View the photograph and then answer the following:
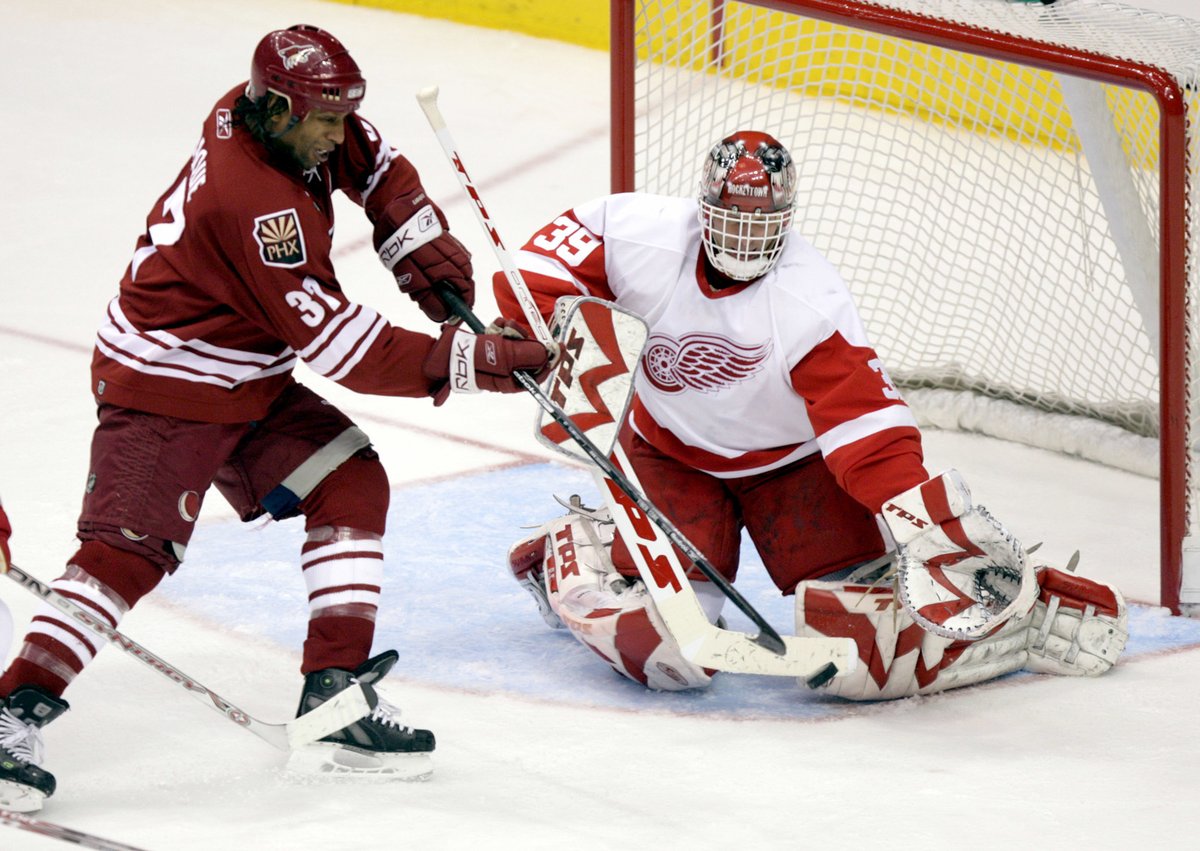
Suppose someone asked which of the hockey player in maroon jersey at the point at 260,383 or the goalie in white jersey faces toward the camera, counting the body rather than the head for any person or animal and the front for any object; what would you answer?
the goalie in white jersey

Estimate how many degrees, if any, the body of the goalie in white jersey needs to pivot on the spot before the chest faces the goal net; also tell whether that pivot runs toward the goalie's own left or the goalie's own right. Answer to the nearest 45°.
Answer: approximately 180°

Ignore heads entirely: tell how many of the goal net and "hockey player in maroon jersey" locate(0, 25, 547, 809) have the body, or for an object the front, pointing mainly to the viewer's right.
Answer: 1

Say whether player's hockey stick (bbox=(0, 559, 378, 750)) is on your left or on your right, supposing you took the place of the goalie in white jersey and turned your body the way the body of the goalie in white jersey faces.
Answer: on your right

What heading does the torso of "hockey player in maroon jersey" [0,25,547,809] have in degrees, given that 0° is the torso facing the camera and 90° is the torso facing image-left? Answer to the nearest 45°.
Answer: approximately 270°

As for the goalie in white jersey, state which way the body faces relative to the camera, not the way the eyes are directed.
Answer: toward the camera

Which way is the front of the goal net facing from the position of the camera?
facing the viewer and to the left of the viewer

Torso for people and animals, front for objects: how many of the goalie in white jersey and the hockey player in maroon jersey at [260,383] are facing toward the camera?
1

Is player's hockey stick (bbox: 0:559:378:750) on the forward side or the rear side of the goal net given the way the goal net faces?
on the forward side

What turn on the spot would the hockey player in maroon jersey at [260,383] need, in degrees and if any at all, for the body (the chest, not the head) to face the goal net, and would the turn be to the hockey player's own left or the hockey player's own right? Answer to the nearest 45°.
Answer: approximately 45° to the hockey player's own left

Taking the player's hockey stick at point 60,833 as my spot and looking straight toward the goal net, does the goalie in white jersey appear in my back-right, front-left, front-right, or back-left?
front-right
